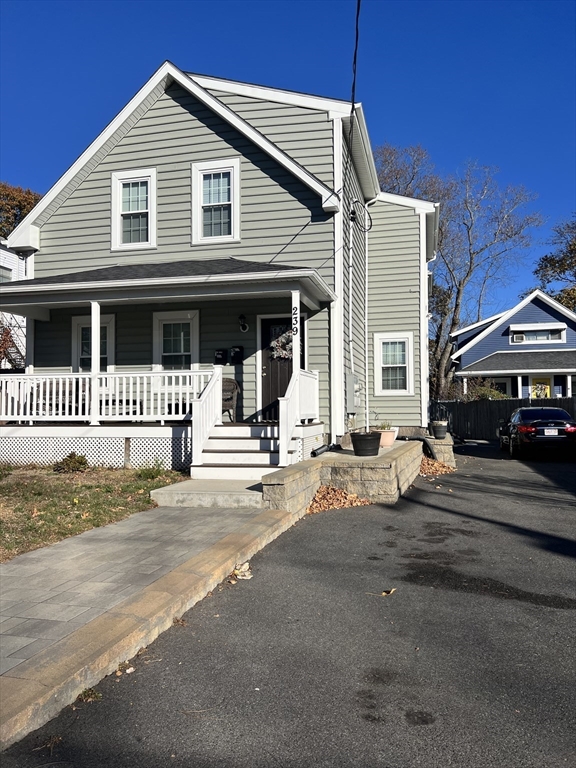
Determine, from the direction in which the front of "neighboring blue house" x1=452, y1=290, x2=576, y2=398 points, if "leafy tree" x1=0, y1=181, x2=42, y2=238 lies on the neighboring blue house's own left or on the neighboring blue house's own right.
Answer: on the neighboring blue house's own right

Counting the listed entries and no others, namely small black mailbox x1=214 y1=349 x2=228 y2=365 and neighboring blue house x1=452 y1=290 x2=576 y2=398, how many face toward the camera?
2

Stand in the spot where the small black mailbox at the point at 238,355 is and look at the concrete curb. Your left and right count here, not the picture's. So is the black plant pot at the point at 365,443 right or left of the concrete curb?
left

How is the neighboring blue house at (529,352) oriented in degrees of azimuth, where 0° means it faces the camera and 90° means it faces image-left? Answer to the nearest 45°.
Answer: approximately 0°

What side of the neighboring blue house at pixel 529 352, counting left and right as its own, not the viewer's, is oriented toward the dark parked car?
front

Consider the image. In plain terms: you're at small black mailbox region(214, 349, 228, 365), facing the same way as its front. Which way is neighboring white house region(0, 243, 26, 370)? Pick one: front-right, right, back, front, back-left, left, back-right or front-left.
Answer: back-right

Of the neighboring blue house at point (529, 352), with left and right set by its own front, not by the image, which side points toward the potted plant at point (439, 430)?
front

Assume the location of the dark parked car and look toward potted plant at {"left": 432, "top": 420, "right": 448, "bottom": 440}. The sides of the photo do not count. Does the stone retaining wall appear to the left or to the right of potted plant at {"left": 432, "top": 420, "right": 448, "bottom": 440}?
left

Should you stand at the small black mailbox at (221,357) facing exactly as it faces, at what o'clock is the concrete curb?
The concrete curb is roughly at 12 o'clock from the small black mailbox.

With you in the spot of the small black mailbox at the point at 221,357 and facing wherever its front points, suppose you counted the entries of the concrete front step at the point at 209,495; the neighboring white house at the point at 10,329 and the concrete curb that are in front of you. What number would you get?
2
